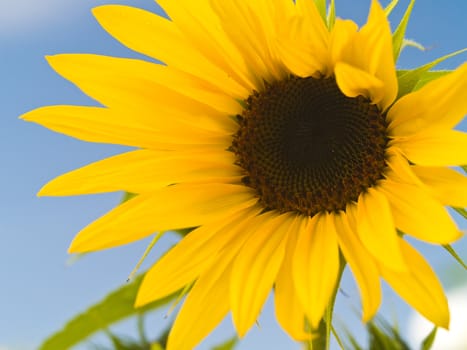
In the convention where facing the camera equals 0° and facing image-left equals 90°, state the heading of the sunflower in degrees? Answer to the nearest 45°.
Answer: approximately 0°
